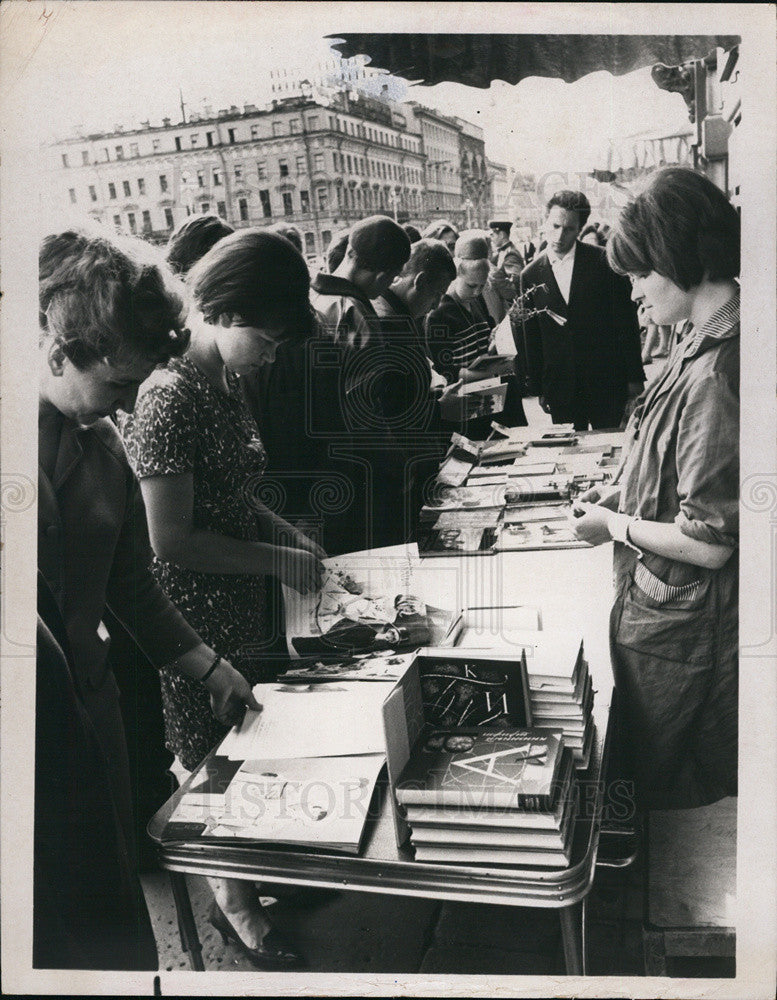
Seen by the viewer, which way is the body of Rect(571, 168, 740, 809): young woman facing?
to the viewer's left

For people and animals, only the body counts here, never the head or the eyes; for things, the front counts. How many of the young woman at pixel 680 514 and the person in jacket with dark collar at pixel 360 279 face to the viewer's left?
1

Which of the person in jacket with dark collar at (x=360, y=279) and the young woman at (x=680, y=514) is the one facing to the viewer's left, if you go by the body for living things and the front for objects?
the young woman

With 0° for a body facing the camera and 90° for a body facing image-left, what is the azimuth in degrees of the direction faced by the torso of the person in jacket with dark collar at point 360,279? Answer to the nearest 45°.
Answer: approximately 225°

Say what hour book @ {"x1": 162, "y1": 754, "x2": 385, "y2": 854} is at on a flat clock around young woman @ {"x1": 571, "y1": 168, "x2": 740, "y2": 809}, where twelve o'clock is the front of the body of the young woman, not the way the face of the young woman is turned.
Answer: The book is roughly at 11 o'clock from the young woman.
